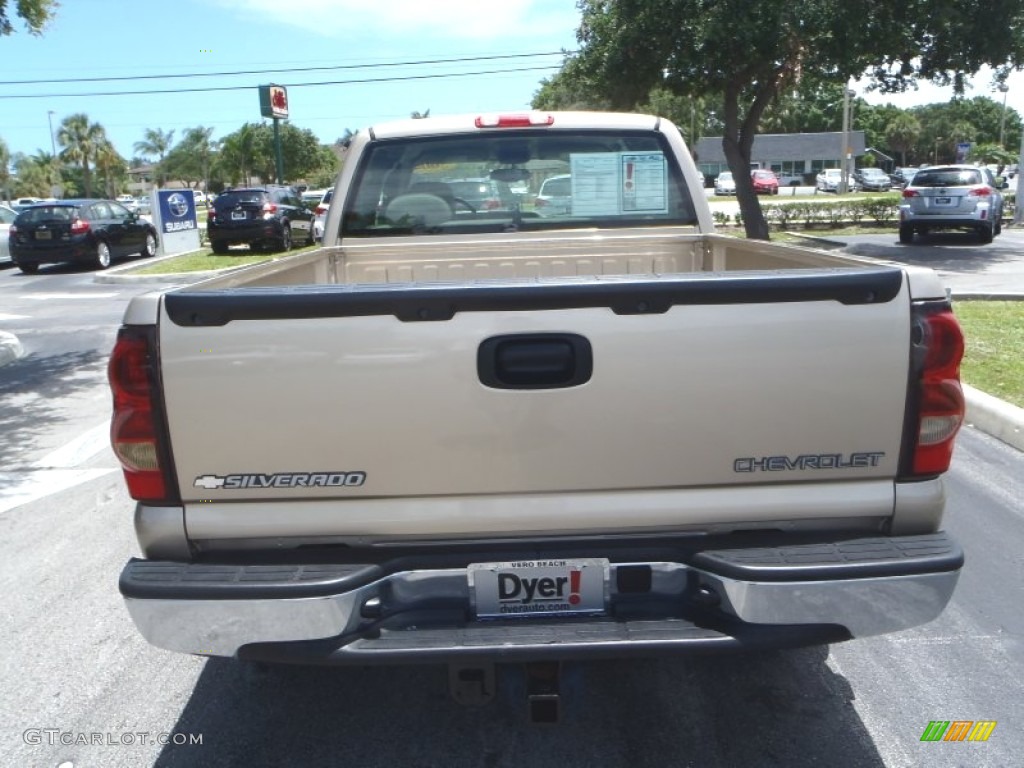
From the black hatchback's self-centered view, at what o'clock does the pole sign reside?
The pole sign is roughly at 12 o'clock from the black hatchback.

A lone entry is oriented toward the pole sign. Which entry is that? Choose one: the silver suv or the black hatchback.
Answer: the black hatchback

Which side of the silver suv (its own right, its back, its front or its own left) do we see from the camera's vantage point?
back

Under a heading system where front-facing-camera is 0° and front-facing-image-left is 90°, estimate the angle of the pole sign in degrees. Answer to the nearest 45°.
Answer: approximately 0°

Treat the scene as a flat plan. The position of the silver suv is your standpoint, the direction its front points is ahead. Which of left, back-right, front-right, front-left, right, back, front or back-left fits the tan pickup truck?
back

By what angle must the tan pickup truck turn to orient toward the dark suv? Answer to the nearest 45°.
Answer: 0° — it already faces it

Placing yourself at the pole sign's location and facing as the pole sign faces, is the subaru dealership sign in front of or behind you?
in front

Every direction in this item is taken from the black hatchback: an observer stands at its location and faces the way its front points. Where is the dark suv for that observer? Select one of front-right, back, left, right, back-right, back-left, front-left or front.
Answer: front-right

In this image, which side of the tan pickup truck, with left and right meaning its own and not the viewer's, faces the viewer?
back

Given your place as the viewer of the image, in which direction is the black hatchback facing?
facing away from the viewer and to the right of the viewer

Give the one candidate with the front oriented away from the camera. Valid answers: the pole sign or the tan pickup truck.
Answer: the tan pickup truck

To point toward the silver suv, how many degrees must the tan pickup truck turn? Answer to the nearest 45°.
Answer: approximately 45° to its right

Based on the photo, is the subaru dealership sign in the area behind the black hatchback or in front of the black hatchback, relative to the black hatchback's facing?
in front

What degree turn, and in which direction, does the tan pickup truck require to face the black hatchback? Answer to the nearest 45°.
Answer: approximately 45° to its left
